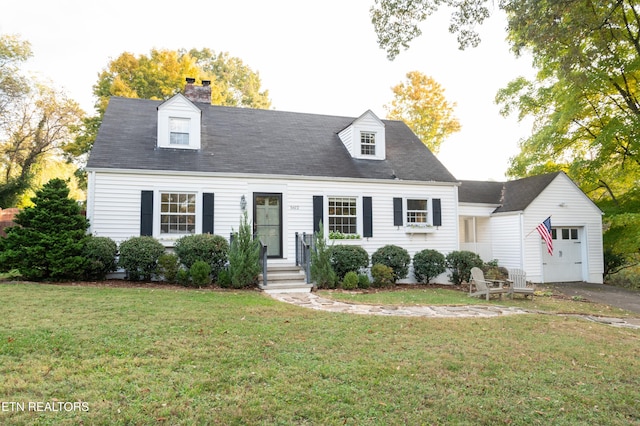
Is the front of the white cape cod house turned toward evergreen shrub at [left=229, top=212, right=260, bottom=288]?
yes

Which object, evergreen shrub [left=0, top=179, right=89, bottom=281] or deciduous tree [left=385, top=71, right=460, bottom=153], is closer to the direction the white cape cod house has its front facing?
the evergreen shrub

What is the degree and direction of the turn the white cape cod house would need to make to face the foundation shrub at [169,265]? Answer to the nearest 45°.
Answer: approximately 45° to its right

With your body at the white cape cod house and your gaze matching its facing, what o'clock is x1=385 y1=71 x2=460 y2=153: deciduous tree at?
The deciduous tree is roughly at 7 o'clock from the white cape cod house.

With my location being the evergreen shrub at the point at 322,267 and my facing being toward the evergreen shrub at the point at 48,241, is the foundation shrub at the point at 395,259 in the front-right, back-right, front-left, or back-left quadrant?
back-right

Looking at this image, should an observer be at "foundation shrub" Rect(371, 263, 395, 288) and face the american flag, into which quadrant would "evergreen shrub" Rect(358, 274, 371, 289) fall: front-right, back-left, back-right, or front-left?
back-right

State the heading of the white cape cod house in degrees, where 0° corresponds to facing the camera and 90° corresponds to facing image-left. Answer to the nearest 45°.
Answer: approximately 0°
